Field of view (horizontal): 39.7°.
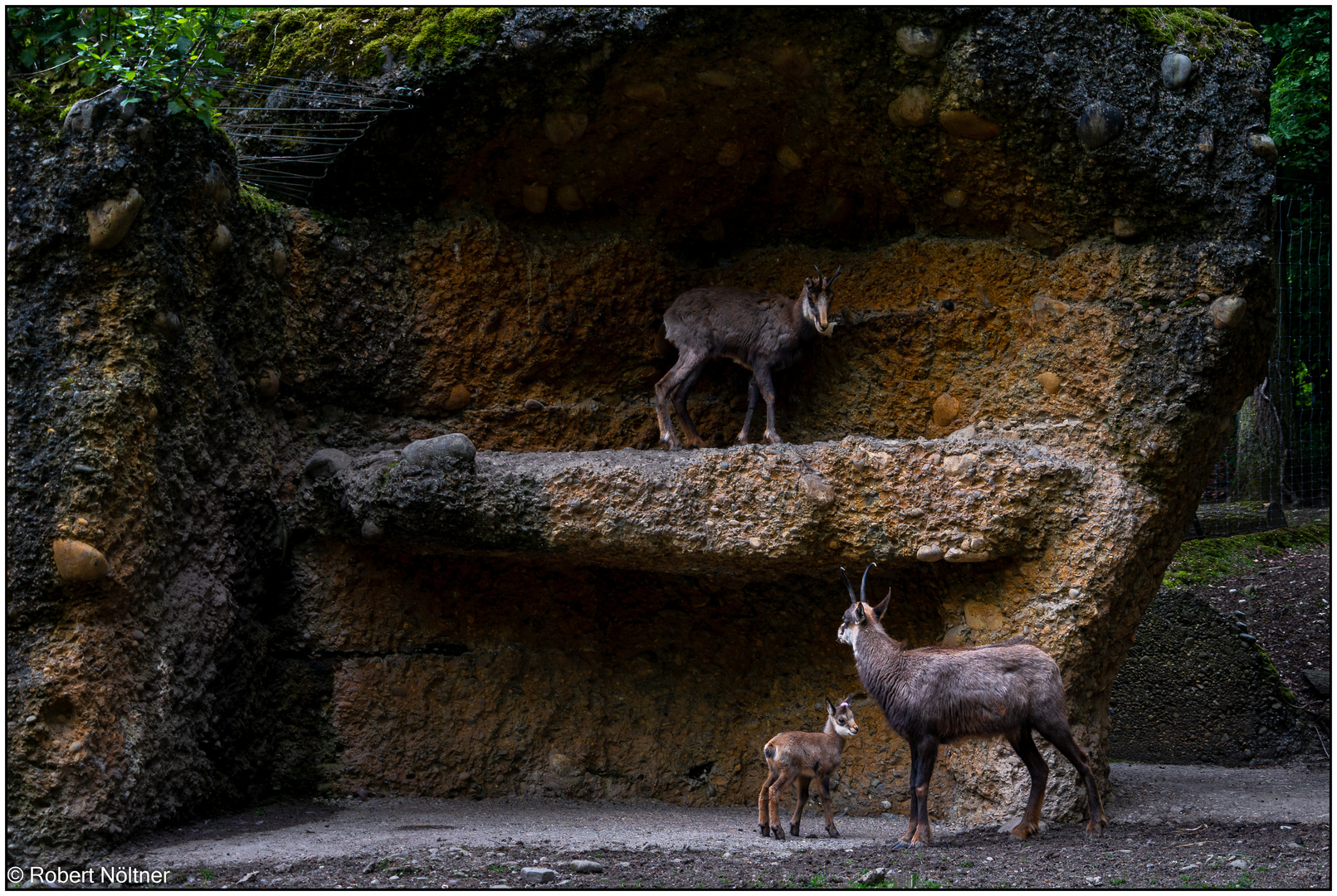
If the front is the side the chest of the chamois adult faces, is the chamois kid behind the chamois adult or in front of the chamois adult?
in front

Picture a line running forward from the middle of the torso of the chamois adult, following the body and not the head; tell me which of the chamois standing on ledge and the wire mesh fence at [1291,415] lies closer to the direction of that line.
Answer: the chamois standing on ledge

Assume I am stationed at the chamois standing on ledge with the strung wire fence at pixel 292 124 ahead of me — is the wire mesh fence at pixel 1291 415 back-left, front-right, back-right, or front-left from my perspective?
back-right

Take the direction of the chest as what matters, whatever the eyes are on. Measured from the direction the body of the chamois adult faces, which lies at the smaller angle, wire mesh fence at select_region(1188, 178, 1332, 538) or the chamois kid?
the chamois kid

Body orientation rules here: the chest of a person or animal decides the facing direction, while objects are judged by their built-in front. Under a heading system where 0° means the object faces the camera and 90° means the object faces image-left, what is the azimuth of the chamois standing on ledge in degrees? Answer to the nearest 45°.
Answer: approximately 270°

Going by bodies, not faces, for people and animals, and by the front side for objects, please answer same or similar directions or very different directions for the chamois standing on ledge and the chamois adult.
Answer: very different directions

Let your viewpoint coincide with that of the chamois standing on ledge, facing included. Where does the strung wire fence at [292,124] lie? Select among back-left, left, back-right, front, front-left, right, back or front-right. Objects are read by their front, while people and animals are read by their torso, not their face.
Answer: back

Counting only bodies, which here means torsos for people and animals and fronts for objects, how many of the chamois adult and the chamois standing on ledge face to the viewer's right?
1

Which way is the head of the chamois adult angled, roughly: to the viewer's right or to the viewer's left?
to the viewer's left

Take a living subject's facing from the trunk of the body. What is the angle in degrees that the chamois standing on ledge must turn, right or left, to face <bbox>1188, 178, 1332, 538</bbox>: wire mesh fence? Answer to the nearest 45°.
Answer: approximately 45° to its left

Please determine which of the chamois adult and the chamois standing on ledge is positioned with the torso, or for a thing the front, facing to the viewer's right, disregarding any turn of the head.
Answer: the chamois standing on ledge

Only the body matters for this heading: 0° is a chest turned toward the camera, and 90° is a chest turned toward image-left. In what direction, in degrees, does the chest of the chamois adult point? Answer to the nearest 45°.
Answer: approximately 90°

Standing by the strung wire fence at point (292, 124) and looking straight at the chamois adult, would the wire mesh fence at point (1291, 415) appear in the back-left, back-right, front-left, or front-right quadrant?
front-left
